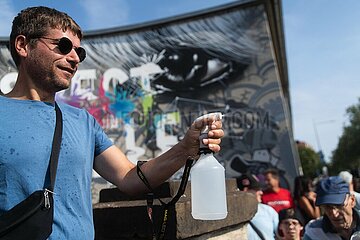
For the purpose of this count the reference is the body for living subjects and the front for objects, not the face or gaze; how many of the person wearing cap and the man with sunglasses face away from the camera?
0

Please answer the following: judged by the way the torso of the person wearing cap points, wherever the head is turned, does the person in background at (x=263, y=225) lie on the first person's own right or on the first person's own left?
on the first person's own right

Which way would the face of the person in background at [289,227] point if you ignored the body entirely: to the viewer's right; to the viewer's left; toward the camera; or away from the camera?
toward the camera

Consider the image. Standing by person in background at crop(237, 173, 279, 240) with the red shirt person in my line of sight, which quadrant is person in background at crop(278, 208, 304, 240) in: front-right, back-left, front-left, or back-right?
front-right

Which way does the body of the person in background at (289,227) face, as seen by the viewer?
toward the camera

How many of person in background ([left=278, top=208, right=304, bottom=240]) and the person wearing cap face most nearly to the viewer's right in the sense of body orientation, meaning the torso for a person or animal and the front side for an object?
0

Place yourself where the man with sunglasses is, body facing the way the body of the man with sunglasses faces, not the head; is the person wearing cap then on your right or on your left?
on your left

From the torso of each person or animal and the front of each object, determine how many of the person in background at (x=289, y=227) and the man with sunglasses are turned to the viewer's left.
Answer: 0

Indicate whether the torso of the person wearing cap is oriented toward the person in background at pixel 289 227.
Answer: no

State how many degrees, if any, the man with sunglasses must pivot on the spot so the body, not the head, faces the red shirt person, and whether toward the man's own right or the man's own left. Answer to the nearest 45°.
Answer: approximately 90° to the man's own left

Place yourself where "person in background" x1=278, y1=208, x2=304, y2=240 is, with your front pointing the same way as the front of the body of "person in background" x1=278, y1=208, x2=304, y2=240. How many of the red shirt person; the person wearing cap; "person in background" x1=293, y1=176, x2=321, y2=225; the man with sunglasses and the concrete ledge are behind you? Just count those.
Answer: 2

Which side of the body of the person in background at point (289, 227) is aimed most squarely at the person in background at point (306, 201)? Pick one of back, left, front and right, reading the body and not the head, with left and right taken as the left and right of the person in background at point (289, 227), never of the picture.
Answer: back

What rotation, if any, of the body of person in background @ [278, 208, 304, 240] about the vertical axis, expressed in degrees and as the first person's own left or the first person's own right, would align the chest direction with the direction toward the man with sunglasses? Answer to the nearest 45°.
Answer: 0° — they already face them

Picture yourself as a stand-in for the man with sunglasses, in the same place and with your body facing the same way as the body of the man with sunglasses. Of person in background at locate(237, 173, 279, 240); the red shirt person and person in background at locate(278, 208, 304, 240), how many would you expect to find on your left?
3

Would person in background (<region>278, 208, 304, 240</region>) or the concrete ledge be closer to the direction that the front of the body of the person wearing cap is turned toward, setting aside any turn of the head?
the concrete ledge

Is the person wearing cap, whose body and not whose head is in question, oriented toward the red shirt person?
no

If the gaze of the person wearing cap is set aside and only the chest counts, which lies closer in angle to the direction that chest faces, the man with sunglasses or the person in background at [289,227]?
the man with sunglasses
